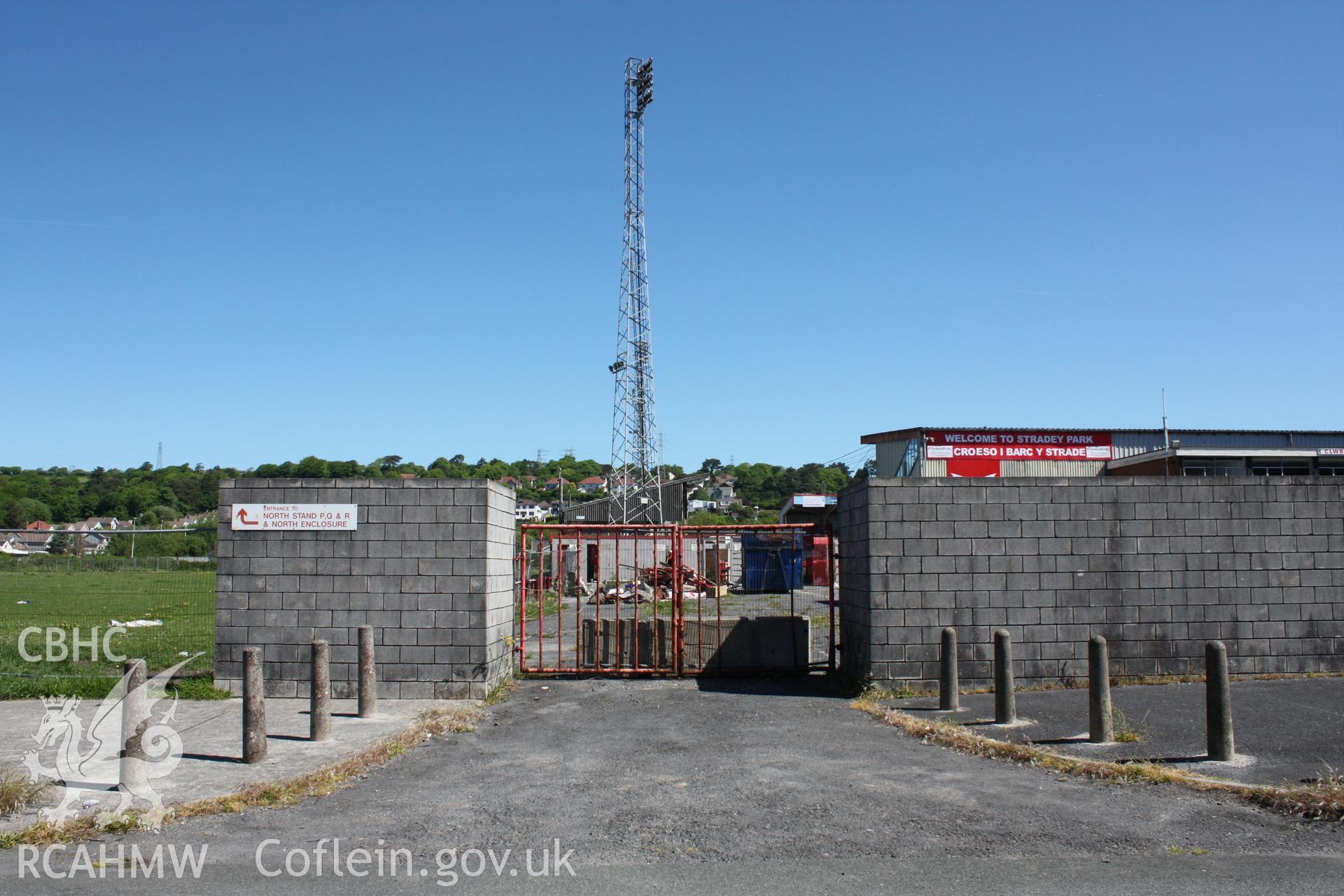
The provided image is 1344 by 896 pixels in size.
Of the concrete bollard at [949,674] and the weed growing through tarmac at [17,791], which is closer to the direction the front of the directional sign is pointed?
the weed growing through tarmac

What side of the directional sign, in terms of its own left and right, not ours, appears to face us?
front

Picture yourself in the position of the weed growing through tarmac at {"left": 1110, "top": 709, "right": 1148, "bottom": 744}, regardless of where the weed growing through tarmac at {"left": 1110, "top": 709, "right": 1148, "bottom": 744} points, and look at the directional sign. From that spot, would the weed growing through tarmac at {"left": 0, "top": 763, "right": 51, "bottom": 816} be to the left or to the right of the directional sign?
left

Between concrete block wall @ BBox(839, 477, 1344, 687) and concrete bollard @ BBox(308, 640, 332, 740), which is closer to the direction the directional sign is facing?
the concrete bollard

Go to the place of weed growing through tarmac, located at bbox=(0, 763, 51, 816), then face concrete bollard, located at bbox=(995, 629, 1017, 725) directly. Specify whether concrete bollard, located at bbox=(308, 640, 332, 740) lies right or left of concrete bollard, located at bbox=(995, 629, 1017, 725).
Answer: left

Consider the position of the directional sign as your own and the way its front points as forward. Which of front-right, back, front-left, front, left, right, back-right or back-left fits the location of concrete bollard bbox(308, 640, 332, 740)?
front

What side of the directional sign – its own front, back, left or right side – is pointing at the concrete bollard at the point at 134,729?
front

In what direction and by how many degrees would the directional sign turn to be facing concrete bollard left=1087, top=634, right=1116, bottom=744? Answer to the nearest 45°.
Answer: approximately 45° to its left

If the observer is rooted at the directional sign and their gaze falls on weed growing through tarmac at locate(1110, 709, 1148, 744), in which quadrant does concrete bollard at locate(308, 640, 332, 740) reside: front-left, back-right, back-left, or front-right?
front-right

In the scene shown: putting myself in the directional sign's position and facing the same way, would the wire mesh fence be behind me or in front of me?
behind

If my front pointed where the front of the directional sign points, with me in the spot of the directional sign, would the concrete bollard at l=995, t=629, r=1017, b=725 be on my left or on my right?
on my left

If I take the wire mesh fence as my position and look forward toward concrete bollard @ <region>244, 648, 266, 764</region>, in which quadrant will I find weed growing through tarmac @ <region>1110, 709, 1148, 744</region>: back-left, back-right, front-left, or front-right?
front-left

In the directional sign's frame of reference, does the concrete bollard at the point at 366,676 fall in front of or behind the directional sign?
in front

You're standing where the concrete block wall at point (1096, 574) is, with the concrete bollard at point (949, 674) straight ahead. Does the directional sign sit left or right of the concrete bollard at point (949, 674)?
right

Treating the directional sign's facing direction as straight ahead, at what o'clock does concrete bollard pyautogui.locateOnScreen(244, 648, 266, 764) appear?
The concrete bollard is roughly at 12 o'clock from the directional sign.

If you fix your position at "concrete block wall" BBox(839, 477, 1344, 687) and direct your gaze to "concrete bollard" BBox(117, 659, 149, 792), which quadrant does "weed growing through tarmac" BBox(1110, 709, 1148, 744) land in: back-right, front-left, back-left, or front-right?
front-left
